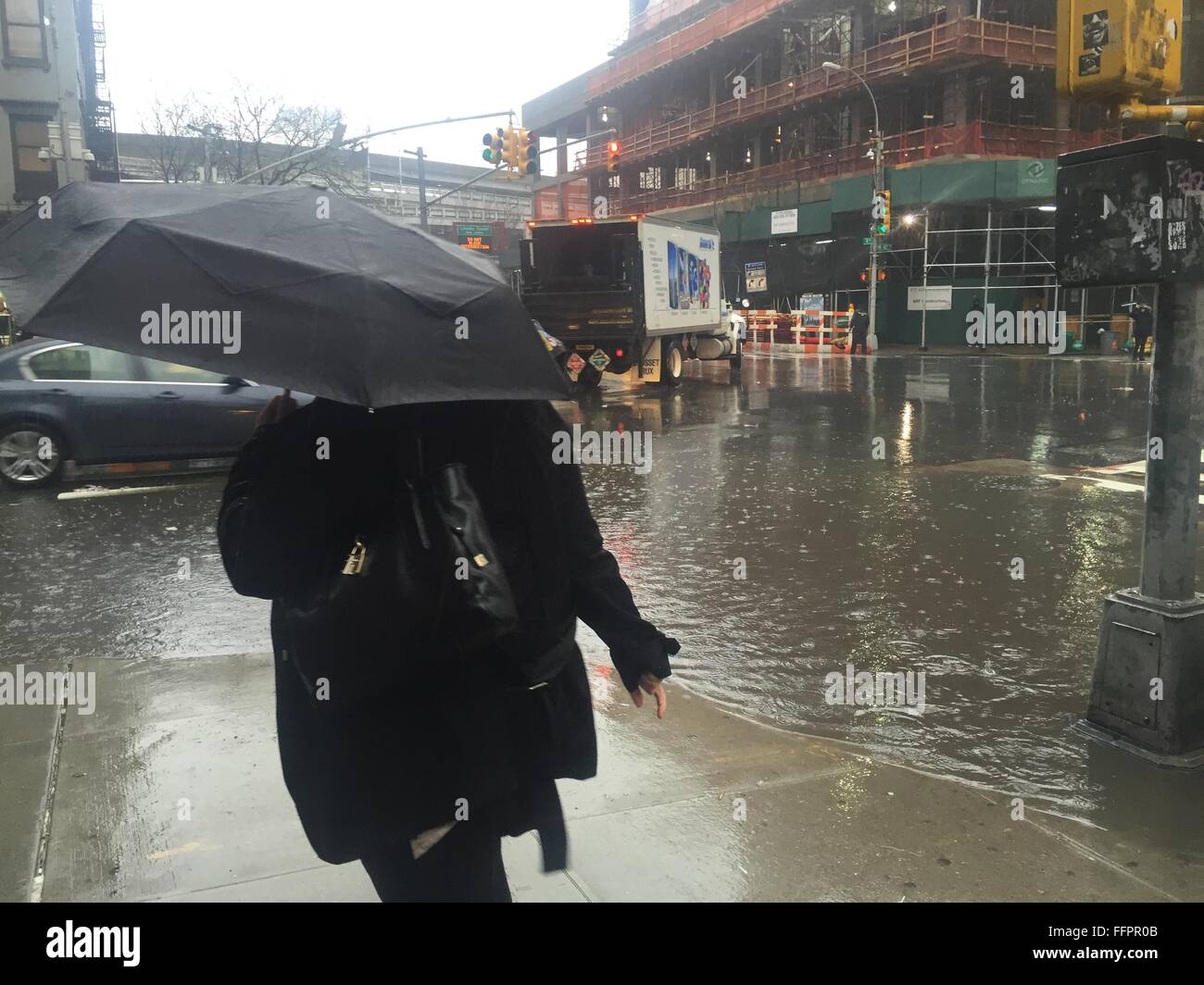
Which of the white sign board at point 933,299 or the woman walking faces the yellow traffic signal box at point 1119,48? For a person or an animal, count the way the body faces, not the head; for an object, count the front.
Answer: the white sign board

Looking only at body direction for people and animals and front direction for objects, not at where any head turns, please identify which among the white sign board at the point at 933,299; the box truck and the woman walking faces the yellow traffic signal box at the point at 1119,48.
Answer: the white sign board

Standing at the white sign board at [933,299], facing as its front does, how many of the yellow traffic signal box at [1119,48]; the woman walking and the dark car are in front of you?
3

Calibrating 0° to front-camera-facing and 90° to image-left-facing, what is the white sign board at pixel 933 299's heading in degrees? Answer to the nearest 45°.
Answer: approximately 0°

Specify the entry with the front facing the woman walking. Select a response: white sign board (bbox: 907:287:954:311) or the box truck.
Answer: the white sign board

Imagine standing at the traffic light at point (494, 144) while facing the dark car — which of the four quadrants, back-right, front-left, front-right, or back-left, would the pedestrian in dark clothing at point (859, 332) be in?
back-left

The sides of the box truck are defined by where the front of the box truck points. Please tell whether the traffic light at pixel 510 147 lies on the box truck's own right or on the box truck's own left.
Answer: on the box truck's own left

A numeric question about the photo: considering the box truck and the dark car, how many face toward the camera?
0
